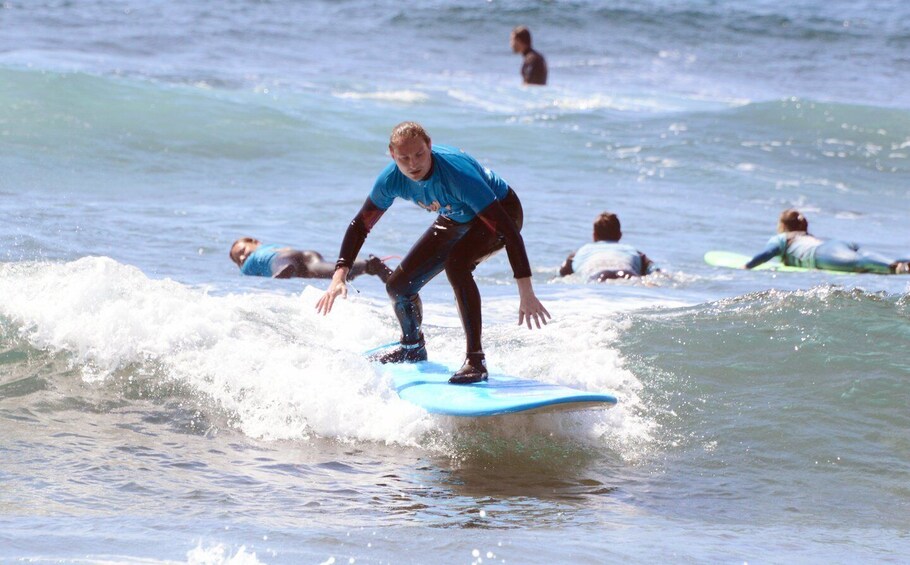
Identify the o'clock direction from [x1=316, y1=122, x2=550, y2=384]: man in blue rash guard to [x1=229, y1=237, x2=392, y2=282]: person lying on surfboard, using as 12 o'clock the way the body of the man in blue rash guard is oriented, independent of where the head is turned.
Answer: The person lying on surfboard is roughly at 4 o'clock from the man in blue rash guard.

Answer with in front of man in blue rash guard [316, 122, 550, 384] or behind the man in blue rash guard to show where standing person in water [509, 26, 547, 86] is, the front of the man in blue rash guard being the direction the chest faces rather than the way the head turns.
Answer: behind

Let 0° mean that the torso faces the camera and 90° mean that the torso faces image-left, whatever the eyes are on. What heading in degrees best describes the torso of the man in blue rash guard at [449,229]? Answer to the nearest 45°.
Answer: approximately 45°
